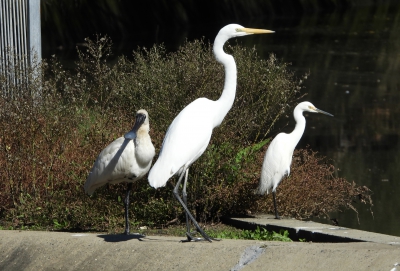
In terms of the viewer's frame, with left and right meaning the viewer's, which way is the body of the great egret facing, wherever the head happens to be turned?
facing to the right of the viewer

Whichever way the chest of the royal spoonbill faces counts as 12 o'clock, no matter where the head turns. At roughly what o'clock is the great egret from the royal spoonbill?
The great egret is roughly at 11 o'clock from the royal spoonbill.

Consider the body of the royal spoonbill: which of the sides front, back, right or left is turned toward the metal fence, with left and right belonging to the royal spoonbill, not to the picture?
back

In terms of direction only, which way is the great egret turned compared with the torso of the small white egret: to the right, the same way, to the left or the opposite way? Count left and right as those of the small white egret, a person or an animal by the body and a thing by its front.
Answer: the same way

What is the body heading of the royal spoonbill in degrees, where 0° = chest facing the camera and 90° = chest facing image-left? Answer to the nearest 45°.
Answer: approximately 315°

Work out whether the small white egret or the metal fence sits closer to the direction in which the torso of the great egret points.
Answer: the small white egret

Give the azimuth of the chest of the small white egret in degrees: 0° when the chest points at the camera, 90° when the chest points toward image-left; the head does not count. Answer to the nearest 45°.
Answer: approximately 270°

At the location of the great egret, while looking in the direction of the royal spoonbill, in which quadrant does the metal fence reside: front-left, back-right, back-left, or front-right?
front-right

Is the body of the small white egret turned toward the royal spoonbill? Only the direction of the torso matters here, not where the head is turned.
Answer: no

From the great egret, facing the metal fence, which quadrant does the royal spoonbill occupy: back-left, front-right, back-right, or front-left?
front-left

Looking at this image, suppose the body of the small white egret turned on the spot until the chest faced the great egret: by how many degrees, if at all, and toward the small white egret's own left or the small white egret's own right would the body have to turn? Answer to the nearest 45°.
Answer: approximately 135° to the small white egret's own right
